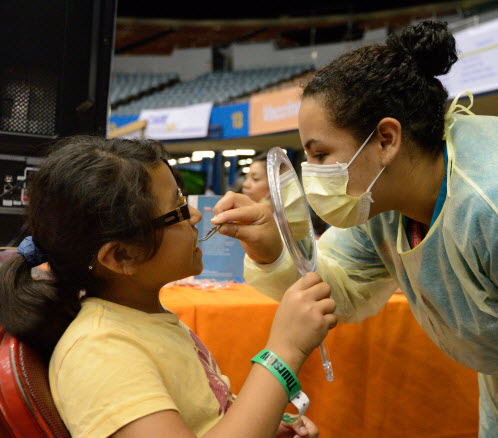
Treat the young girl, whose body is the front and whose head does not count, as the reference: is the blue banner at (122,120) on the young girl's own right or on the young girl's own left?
on the young girl's own left

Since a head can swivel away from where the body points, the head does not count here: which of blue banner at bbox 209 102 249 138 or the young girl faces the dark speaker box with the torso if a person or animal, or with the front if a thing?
the blue banner

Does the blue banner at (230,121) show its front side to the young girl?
yes

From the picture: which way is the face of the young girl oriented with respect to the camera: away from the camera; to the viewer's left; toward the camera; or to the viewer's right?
to the viewer's right

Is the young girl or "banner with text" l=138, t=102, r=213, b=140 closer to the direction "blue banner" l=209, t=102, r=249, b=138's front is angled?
the young girl

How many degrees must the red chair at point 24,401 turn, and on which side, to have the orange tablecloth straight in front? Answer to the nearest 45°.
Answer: approximately 45° to its left

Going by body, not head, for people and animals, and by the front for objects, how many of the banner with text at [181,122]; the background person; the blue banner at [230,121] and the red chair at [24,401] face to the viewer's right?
1

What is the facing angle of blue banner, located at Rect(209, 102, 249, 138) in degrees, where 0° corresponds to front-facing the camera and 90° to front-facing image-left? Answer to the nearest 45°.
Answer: approximately 0°

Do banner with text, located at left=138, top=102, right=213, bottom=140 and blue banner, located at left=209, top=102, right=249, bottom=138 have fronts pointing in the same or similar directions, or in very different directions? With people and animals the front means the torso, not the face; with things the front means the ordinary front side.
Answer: same or similar directions

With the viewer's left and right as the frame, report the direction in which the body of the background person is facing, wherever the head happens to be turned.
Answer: facing the viewer and to the left of the viewer

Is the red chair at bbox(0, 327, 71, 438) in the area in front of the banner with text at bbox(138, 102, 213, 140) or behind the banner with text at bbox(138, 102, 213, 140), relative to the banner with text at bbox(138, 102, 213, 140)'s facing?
in front

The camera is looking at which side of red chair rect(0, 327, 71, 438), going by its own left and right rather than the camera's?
right

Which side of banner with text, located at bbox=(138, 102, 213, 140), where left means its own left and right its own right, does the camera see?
front

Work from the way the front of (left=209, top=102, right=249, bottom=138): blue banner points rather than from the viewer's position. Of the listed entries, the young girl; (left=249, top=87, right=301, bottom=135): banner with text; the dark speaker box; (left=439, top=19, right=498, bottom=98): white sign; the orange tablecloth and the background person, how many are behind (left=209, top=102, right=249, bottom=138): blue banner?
0

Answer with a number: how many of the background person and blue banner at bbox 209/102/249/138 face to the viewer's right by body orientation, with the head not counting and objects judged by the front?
0

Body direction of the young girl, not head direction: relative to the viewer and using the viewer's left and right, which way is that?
facing to the right of the viewer

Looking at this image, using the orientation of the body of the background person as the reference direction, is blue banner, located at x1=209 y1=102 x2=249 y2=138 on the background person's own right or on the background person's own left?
on the background person's own right

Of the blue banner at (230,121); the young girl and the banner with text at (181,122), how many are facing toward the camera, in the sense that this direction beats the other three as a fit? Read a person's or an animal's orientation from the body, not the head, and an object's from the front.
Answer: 2

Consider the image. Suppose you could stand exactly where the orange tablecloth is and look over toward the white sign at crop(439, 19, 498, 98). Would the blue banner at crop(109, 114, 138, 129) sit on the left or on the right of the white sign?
left

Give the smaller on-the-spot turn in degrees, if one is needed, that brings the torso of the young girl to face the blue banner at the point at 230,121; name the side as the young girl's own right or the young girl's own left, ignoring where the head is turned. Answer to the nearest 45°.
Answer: approximately 90° to the young girl's own left

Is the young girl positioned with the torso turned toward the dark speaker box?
no
